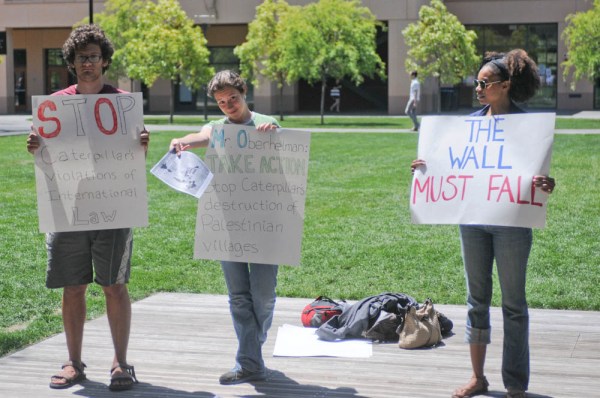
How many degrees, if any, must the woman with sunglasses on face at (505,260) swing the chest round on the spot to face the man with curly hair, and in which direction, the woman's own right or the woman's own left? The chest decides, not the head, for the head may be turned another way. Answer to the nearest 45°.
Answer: approximately 45° to the woman's own right

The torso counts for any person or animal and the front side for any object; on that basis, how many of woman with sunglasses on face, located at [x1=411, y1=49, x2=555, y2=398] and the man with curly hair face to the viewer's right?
0

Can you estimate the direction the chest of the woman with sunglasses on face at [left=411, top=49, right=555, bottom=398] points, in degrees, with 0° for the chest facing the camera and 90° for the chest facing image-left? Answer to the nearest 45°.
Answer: approximately 45°

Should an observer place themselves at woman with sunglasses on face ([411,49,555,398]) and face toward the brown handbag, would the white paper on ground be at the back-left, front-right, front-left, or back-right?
front-left

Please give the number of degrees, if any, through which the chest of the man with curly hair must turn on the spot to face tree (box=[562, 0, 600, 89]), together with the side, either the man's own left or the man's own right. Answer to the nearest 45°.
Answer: approximately 135° to the man's own left

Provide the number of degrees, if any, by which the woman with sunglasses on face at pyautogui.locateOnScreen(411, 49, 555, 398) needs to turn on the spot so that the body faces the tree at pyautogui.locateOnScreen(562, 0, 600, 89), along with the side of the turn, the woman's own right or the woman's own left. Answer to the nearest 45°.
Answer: approximately 135° to the woman's own right

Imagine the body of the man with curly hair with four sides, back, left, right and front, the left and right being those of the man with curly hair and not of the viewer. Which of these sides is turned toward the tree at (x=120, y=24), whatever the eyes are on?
back

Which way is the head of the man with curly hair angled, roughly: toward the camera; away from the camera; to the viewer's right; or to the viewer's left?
toward the camera

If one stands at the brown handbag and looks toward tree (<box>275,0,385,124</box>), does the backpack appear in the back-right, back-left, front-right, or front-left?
front-left

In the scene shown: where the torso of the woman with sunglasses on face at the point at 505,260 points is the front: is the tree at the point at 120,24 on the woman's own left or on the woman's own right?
on the woman's own right

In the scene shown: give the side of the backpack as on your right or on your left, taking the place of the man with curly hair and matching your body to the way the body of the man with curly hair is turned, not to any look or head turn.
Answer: on your left

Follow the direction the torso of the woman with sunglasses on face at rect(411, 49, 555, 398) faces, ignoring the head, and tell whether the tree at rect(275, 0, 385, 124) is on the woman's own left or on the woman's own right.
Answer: on the woman's own right

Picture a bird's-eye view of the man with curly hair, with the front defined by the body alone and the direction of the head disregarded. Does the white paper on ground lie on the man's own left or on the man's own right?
on the man's own left

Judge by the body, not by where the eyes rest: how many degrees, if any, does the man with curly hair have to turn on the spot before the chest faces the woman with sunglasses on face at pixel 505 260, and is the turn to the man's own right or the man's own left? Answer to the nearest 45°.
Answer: approximately 90° to the man's own left

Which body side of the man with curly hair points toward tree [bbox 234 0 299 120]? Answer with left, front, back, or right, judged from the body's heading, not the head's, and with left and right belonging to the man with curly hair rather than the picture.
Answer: back

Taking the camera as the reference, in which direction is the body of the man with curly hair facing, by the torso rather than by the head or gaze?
toward the camera
